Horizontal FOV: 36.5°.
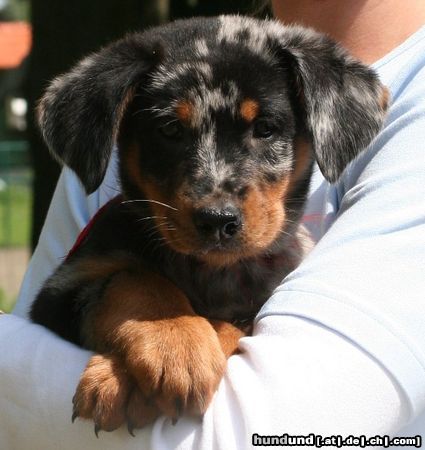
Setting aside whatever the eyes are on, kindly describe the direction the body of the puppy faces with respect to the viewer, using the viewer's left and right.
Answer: facing the viewer

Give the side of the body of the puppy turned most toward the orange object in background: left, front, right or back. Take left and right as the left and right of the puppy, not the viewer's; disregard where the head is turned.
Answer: back
